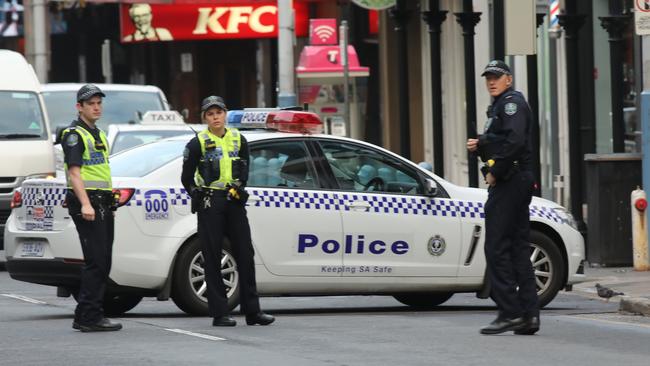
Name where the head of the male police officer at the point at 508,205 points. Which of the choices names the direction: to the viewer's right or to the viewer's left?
to the viewer's left

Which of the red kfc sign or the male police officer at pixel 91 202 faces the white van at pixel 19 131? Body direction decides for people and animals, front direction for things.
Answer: the red kfc sign

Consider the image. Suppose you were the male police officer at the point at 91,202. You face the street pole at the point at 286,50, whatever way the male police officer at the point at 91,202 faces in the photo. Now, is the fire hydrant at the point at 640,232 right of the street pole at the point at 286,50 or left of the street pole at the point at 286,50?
right

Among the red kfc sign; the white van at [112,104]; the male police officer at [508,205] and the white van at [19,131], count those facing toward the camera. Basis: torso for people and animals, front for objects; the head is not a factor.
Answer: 3

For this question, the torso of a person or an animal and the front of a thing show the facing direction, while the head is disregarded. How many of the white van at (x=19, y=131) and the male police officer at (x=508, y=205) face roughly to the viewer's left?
1

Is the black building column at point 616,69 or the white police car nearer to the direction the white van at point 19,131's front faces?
the white police car

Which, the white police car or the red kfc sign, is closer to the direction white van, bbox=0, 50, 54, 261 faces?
the white police car

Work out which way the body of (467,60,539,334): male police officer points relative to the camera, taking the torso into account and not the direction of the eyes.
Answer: to the viewer's left

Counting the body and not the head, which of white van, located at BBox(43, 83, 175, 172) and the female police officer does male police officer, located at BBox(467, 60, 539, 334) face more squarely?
the female police officer

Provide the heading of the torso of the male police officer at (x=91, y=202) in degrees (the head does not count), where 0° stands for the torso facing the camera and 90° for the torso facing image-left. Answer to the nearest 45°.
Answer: approximately 315°

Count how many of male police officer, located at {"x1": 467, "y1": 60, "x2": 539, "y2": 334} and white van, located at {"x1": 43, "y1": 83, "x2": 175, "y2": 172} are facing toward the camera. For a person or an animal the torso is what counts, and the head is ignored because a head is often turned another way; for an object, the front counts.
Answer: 1
